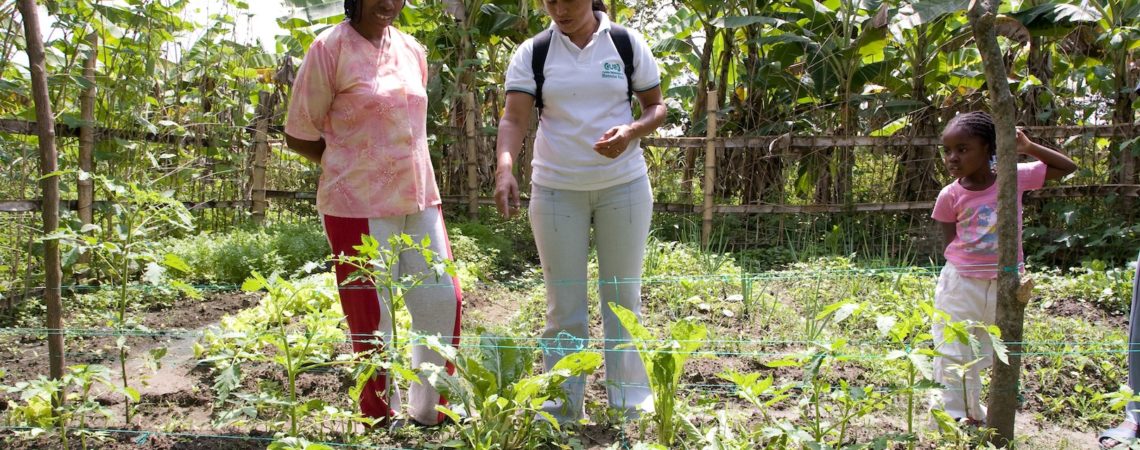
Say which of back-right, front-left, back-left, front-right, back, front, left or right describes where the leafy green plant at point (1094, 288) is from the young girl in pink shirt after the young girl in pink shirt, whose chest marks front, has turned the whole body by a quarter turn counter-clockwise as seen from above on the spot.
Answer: left

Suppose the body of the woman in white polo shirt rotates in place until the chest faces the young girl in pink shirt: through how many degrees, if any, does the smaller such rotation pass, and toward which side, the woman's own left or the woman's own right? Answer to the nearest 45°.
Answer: approximately 90° to the woman's own left

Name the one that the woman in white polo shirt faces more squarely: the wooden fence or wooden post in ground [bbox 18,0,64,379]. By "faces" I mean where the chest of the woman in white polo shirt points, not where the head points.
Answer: the wooden post in ground

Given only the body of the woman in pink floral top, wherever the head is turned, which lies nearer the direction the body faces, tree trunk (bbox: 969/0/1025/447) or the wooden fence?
the tree trunk

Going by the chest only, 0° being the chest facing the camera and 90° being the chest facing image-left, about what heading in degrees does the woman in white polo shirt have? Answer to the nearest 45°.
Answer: approximately 0°

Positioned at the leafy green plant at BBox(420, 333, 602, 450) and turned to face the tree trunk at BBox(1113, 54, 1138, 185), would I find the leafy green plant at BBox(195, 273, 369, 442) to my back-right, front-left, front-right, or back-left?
back-left

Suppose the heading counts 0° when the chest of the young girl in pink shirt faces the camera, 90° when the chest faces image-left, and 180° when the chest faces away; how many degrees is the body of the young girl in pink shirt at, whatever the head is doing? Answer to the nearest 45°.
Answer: approximately 0°

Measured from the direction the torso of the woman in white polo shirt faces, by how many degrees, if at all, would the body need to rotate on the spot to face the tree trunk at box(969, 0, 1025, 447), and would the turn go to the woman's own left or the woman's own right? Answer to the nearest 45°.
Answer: approximately 45° to the woman's own left

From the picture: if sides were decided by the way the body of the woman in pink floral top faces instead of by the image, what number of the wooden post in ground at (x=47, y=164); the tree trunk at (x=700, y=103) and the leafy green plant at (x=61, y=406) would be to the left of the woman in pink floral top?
1

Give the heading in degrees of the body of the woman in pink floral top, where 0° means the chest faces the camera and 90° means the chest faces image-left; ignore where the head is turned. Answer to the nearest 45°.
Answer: approximately 315°

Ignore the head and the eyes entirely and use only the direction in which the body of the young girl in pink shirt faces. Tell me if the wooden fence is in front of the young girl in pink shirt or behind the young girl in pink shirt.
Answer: behind

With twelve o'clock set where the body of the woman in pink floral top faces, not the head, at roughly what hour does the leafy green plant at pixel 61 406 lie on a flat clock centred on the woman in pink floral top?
The leafy green plant is roughly at 4 o'clock from the woman in pink floral top.
